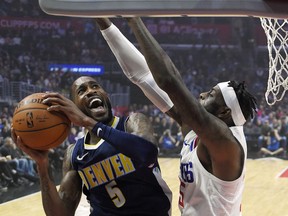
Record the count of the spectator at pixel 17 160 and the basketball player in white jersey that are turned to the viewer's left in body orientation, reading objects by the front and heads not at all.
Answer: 1

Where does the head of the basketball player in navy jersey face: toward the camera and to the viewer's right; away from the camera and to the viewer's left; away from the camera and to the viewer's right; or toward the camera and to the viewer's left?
toward the camera and to the viewer's right

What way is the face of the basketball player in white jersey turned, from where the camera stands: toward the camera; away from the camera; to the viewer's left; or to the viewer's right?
to the viewer's left

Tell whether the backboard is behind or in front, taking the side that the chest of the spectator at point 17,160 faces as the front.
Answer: in front

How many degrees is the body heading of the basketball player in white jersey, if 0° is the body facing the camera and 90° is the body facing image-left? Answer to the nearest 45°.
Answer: approximately 90°

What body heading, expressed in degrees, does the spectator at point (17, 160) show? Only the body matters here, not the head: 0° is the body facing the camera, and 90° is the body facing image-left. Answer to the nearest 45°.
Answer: approximately 315°

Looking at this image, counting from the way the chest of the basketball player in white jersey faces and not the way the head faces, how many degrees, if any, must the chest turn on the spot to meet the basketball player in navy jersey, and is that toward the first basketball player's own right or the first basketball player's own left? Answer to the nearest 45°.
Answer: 0° — they already face them

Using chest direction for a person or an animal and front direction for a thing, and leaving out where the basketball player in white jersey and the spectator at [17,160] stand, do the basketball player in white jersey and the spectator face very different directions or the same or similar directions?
very different directions

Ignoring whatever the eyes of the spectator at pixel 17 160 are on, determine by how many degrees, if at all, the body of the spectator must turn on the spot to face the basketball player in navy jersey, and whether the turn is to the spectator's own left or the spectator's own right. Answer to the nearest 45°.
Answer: approximately 45° to the spectator's own right
